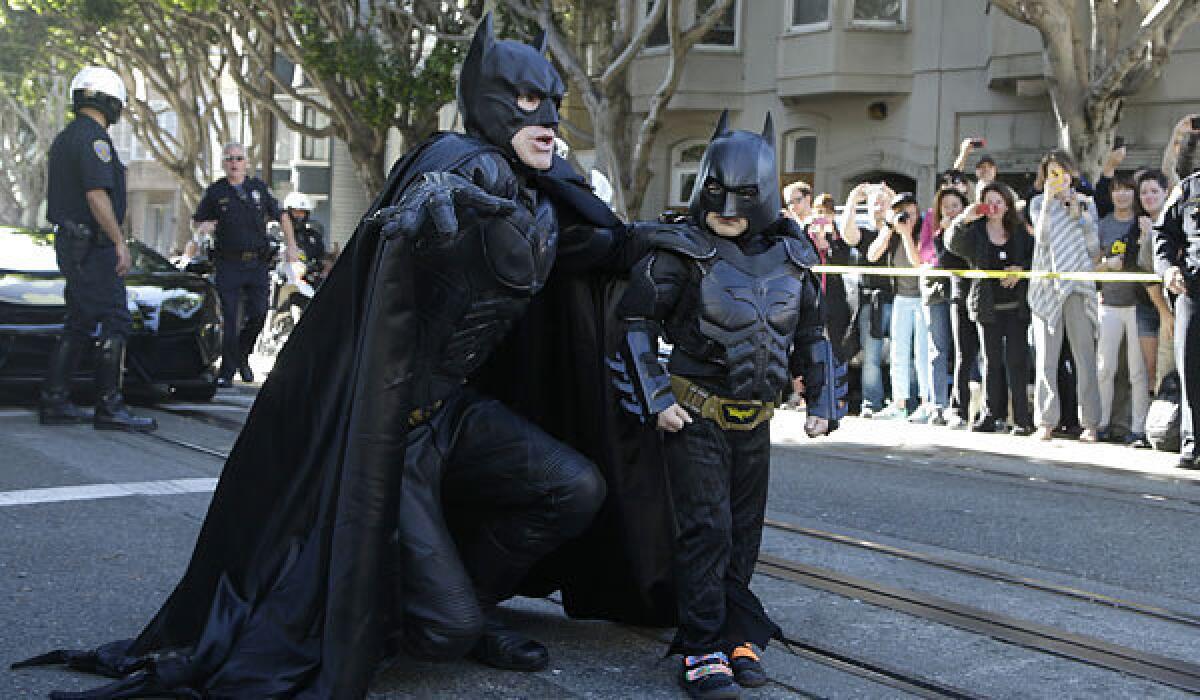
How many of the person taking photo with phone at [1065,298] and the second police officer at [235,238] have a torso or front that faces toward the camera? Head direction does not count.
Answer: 2

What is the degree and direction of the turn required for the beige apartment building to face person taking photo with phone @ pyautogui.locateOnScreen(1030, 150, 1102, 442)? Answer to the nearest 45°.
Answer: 0° — it already faces them

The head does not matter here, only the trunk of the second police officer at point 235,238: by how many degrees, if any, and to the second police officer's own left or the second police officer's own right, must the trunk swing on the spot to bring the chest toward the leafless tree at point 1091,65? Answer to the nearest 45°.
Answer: approximately 90° to the second police officer's own left

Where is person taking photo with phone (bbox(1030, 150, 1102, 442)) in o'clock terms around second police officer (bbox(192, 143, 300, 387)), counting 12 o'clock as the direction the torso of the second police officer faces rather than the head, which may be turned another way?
The person taking photo with phone is roughly at 10 o'clock from the second police officer.

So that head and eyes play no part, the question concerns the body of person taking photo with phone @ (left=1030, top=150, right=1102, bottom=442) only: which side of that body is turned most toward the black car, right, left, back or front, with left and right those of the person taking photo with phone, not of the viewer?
right

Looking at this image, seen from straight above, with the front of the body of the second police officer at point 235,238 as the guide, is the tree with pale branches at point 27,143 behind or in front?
behind

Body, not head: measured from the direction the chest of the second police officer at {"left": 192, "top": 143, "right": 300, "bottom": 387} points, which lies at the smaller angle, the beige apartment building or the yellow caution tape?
the yellow caution tape

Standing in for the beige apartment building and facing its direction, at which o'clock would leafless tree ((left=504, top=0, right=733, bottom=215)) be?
The leafless tree is roughly at 1 o'clock from the beige apartment building.
